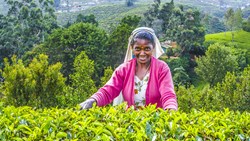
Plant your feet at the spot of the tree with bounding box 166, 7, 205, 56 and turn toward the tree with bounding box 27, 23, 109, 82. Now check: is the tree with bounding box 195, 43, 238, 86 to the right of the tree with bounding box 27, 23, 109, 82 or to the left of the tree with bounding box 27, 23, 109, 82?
left

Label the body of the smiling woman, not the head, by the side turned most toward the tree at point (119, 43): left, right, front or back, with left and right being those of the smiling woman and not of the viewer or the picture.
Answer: back

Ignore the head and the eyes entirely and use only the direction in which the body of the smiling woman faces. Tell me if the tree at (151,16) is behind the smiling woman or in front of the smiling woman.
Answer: behind

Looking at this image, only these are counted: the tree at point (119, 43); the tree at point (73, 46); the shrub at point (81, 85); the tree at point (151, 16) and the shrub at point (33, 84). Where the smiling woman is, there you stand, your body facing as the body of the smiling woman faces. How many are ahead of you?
0

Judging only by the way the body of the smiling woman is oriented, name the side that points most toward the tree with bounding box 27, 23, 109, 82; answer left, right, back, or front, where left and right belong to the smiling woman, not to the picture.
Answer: back

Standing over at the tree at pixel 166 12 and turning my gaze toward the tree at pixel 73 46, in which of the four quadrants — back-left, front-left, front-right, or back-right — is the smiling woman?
front-left

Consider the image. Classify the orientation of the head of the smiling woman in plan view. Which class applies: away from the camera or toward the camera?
toward the camera

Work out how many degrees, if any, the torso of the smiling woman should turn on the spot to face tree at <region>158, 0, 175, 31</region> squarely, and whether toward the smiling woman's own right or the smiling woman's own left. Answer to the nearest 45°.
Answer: approximately 180°

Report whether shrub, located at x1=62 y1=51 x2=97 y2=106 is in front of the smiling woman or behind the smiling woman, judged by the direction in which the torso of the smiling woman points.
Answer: behind

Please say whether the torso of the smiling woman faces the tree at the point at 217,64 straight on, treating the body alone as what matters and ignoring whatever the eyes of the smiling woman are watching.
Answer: no

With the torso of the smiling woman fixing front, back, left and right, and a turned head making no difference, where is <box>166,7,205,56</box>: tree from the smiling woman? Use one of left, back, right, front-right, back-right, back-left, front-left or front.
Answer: back

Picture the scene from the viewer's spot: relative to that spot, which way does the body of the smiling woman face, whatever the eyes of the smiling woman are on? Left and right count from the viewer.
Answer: facing the viewer

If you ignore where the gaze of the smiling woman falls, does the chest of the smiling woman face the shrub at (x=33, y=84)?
no

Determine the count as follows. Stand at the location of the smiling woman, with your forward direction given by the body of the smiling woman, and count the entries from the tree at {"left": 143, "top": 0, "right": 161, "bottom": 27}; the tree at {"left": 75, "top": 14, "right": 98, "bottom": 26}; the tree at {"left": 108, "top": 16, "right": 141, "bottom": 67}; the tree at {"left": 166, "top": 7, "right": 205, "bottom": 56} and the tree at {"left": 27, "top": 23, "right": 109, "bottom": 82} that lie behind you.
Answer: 5

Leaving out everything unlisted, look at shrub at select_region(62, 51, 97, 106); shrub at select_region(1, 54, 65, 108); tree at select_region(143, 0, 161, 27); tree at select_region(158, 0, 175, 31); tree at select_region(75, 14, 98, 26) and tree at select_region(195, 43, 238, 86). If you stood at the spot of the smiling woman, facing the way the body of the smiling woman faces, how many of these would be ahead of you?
0

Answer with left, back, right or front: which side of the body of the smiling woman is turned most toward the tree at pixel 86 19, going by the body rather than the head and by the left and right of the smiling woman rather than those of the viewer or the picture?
back
